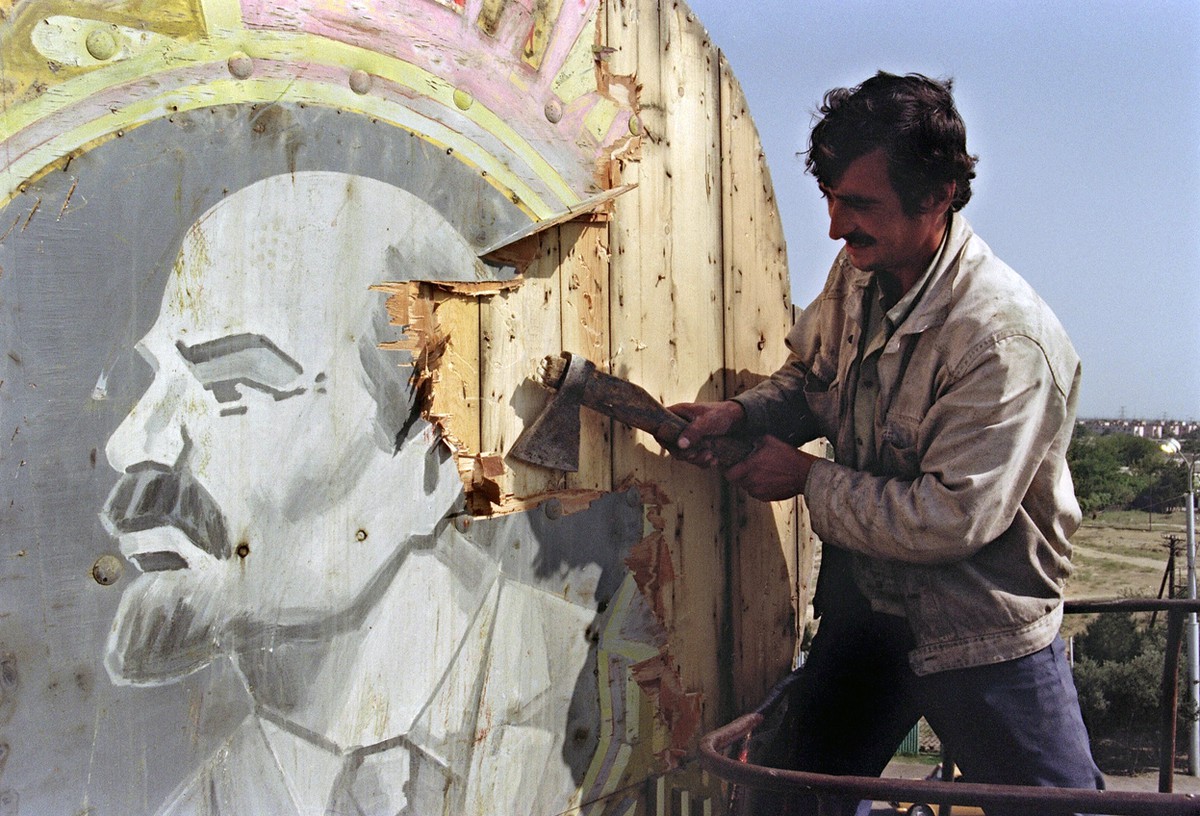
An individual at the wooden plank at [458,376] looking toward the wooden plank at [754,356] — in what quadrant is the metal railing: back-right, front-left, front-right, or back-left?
front-right

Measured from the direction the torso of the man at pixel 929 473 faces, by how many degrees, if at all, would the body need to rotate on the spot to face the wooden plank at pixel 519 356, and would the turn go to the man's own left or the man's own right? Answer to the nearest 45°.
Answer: approximately 45° to the man's own right

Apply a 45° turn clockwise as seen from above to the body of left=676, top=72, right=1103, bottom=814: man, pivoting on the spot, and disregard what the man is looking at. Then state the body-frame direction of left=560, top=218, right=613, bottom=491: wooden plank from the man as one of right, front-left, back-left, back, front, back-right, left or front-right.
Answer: front

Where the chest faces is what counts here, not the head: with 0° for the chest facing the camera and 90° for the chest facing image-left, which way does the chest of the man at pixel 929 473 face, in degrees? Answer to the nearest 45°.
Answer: approximately 45°

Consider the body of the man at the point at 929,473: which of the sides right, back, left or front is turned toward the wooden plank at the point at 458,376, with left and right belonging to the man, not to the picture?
front

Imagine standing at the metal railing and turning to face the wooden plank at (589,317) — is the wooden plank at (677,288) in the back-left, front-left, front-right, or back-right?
front-right

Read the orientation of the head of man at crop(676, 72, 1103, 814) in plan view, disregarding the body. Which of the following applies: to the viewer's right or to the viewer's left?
to the viewer's left

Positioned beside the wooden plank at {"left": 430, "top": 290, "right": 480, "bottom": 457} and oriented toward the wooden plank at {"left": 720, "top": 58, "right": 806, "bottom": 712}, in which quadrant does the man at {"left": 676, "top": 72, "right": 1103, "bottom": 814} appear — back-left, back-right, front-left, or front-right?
front-right

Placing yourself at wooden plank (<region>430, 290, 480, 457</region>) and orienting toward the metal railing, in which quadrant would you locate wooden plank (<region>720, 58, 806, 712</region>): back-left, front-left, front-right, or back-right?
front-left
